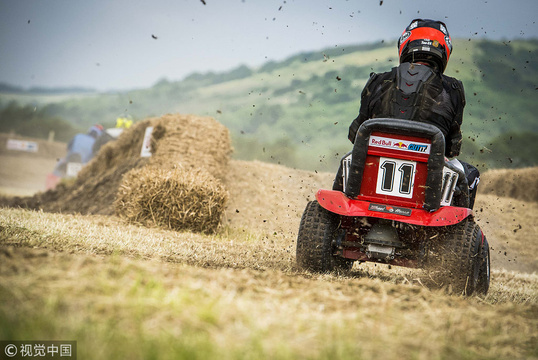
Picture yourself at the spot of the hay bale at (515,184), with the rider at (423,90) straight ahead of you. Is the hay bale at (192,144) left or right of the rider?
right

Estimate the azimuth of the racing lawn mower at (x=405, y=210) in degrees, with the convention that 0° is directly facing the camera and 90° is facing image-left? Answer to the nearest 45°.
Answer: approximately 180°

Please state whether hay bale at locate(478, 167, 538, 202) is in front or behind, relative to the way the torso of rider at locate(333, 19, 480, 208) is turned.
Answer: in front

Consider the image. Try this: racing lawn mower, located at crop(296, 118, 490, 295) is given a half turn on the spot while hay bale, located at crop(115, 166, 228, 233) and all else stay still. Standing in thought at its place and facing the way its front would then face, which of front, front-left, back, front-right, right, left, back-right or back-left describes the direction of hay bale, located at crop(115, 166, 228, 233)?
back-right

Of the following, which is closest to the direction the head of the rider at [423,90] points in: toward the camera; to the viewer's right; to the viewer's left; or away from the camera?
away from the camera

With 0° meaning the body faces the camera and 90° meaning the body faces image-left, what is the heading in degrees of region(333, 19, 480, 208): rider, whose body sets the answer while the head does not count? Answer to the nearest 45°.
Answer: approximately 180°
